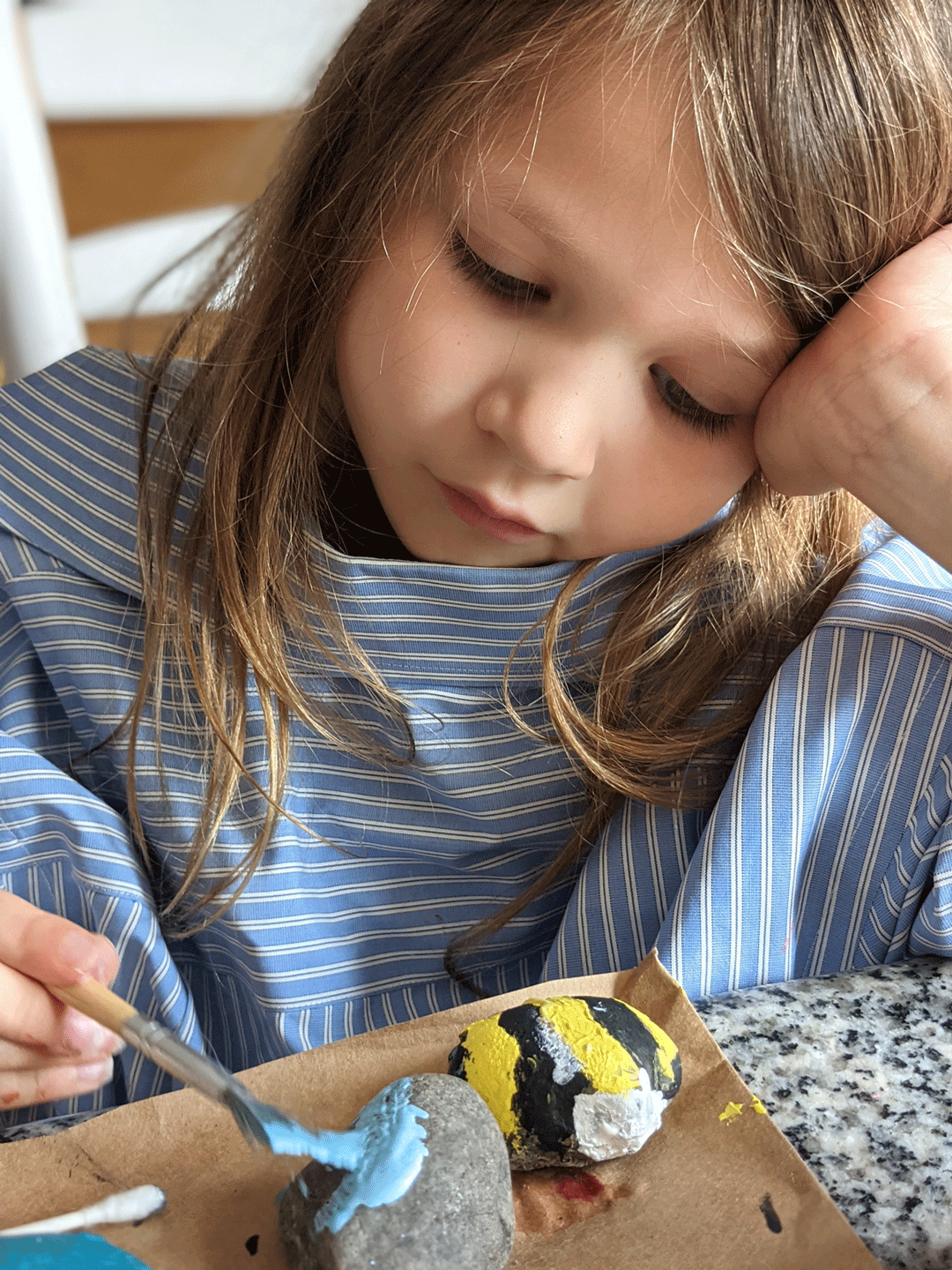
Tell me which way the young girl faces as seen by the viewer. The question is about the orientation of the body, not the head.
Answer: toward the camera

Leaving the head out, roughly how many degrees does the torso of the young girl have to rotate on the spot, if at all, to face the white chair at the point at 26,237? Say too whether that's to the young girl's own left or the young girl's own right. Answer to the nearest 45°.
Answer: approximately 135° to the young girl's own right

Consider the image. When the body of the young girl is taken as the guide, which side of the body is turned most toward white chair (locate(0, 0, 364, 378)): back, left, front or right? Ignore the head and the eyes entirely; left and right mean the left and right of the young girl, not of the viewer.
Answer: back
